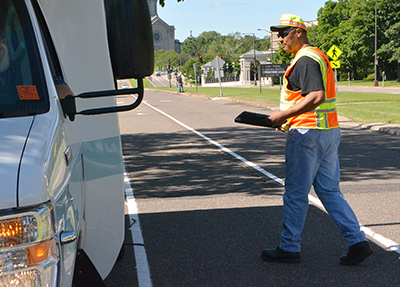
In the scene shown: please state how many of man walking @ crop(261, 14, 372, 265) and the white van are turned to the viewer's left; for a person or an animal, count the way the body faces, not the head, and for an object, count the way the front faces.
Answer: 1

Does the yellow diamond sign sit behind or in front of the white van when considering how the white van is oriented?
behind

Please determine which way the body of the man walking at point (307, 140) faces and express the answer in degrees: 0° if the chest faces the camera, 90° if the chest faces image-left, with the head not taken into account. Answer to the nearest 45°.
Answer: approximately 90°

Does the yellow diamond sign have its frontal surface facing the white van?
yes

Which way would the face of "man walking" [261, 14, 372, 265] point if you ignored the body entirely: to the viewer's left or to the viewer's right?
to the viewer's left

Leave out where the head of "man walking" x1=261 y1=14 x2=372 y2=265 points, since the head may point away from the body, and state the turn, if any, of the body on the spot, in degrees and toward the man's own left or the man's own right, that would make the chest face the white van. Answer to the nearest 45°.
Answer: approximately 45° to the man's own left

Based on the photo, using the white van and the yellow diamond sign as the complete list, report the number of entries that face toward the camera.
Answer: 2

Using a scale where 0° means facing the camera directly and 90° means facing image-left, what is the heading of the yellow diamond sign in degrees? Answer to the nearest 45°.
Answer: approximately 0°

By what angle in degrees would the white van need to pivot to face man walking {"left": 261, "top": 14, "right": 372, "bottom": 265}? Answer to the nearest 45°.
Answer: approximately 135° to its left
